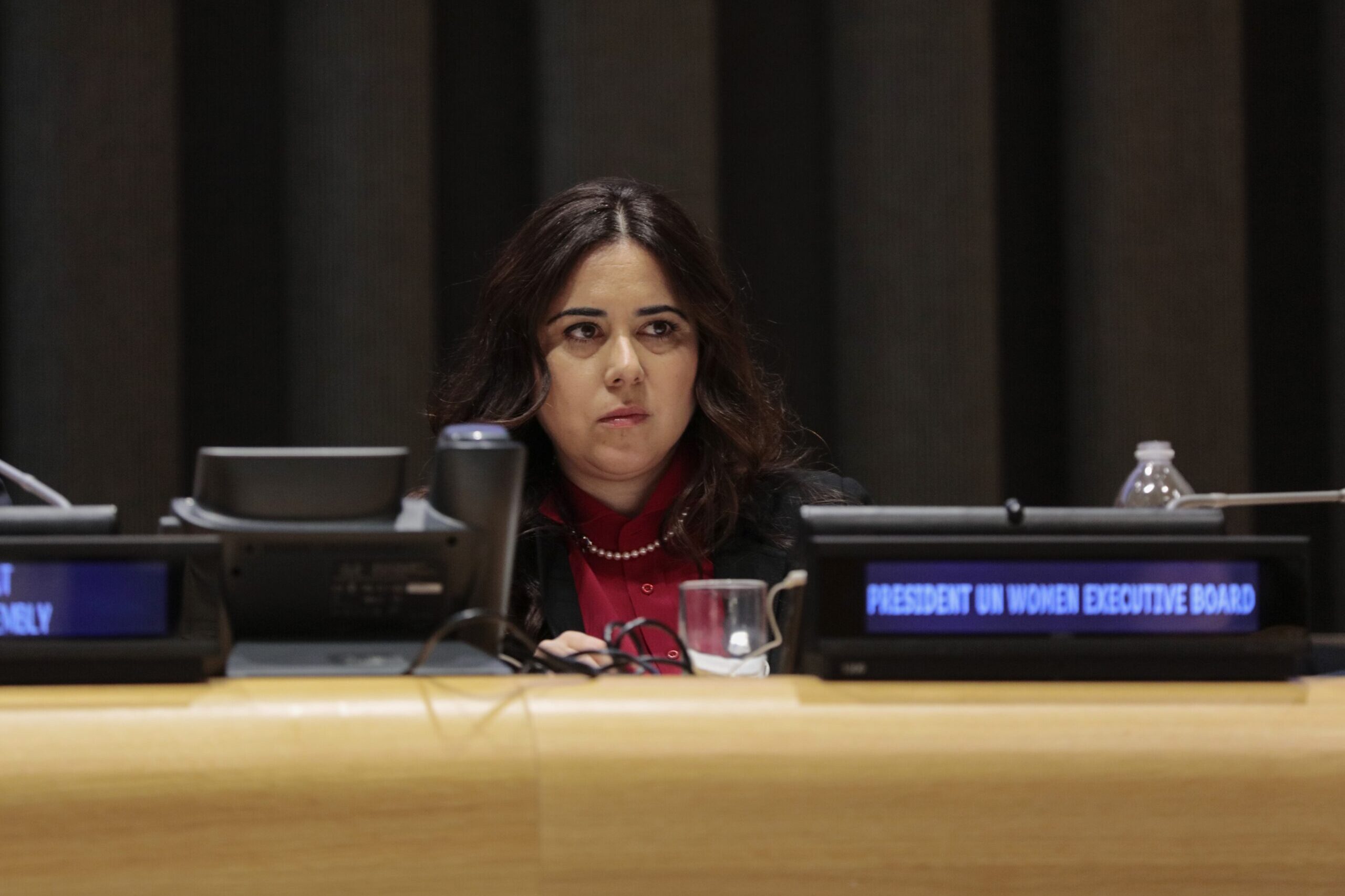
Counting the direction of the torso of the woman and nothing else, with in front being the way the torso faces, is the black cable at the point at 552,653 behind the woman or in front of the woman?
in front

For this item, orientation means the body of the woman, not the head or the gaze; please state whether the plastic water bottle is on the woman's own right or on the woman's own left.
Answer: on the woman's own left

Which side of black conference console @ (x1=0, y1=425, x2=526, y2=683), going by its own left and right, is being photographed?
back

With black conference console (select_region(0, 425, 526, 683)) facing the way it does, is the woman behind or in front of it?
in front

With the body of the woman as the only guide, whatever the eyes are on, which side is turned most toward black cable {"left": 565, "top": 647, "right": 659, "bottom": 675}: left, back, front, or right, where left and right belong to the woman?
front

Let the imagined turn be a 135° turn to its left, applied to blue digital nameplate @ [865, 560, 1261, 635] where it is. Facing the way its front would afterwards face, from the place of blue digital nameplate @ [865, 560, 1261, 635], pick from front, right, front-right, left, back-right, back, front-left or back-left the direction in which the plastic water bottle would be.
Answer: front-left

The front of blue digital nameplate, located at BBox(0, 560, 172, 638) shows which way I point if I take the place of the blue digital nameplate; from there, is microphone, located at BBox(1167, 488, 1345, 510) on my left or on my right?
on my left

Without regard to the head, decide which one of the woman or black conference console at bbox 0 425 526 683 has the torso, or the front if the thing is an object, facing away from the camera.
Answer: the black conference console

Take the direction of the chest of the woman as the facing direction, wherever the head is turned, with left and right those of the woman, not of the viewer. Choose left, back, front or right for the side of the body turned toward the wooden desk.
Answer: front
